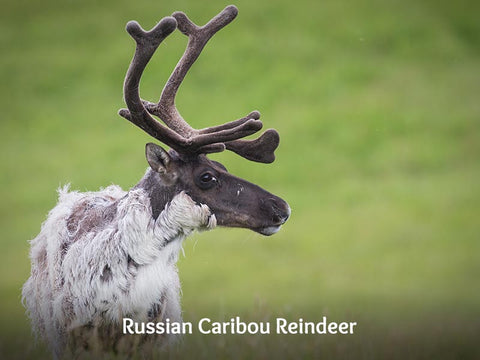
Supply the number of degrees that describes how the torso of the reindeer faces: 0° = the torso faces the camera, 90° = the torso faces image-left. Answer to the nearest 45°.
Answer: approximately 315°
